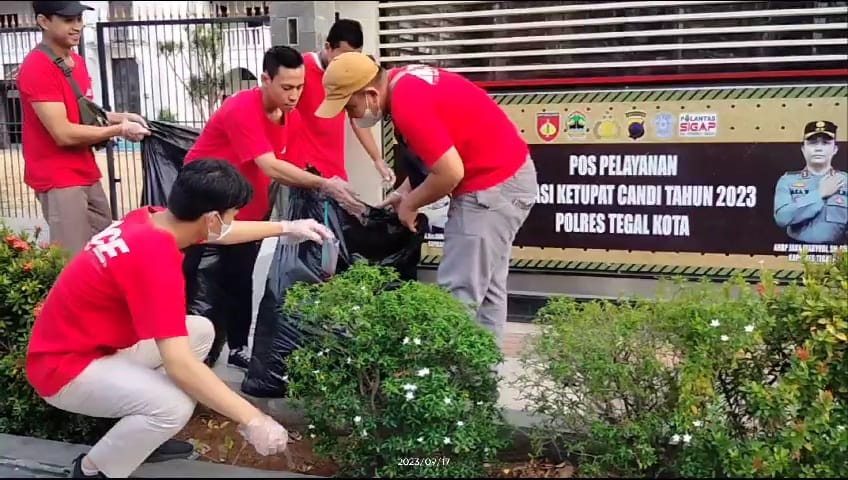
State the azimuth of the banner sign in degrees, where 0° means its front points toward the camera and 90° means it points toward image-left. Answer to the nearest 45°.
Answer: approximately 0°

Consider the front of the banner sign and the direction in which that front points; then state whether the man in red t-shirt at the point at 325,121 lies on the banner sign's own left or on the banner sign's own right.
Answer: on the banner sign's own right

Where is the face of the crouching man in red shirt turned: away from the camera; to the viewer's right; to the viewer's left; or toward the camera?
to the viewer's right

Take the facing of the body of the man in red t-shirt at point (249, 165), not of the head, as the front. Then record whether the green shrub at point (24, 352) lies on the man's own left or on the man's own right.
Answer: on the man's own right

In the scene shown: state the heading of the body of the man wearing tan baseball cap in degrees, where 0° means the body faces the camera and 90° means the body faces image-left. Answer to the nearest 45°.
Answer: approximately 90°

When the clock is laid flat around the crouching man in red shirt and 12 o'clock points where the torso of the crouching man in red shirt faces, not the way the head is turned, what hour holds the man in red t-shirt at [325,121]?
The man in red t-shirt is roughly at 10 o'clock from the crouching man in red shirt.

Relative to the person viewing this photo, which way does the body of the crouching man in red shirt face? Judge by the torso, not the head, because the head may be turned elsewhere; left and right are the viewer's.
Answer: facing to the right of the viewer

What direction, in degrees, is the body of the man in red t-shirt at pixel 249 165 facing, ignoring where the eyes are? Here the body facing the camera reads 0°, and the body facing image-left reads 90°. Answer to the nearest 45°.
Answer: approximately 315°
